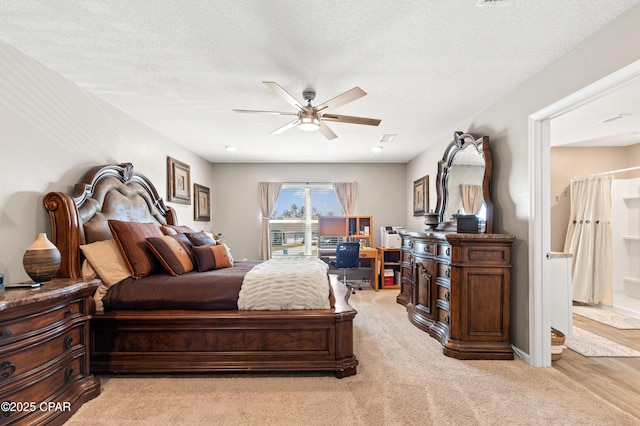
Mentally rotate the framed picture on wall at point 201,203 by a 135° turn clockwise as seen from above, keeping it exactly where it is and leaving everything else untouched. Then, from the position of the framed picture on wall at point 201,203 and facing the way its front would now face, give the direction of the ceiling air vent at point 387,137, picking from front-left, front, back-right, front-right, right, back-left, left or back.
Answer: back-left

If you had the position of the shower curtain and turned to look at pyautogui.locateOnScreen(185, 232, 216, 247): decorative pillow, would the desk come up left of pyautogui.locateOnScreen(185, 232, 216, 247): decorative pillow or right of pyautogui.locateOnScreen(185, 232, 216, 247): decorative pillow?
right

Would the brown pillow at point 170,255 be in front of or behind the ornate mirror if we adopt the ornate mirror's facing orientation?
in front

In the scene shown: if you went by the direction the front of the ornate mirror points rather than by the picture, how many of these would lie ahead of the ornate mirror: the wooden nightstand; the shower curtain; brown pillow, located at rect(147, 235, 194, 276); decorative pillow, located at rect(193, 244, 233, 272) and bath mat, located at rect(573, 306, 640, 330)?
3

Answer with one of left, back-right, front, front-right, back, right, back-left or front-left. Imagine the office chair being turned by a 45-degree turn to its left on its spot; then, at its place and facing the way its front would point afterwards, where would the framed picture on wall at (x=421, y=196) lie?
back

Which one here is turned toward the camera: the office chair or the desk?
the desk

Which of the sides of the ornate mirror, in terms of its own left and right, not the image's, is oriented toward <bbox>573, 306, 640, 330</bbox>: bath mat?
back

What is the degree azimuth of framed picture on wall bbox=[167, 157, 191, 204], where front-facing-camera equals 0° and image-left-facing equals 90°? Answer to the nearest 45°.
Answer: approximately 315°

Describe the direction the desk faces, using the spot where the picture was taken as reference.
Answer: facing the viewer

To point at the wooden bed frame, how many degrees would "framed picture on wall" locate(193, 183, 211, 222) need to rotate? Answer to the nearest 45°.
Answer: approximately 45° to its right

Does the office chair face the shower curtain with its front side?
no

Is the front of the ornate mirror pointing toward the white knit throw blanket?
yes

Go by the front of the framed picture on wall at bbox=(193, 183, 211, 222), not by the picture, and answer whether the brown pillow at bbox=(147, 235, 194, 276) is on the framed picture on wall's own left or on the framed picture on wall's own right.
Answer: on the framed picture on wall's own right

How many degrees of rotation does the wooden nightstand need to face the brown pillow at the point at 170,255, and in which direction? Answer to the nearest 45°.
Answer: approximately 90° to its left

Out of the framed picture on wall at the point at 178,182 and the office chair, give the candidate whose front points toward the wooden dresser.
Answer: the framed picture on wall

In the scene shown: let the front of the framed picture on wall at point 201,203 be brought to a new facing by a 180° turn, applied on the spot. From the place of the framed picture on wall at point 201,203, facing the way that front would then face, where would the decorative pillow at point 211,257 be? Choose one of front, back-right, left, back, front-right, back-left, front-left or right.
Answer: back-left

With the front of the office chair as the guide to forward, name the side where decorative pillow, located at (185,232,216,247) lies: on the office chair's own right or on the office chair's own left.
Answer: on the office chair's own left

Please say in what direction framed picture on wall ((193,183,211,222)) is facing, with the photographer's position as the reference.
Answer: facing the viewer and to the right of the viewer

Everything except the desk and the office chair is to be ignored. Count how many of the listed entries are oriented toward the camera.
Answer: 1

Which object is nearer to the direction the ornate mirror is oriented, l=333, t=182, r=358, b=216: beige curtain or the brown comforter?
the brown comforter

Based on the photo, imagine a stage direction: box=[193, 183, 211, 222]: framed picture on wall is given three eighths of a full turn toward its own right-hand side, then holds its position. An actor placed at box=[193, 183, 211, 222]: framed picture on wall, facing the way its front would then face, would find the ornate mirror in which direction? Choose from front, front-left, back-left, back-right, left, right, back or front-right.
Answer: back-left

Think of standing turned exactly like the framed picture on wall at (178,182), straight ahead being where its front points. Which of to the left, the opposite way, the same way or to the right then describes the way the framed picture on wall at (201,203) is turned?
the same way

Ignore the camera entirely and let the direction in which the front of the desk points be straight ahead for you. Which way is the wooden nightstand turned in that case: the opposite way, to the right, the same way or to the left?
to the left
